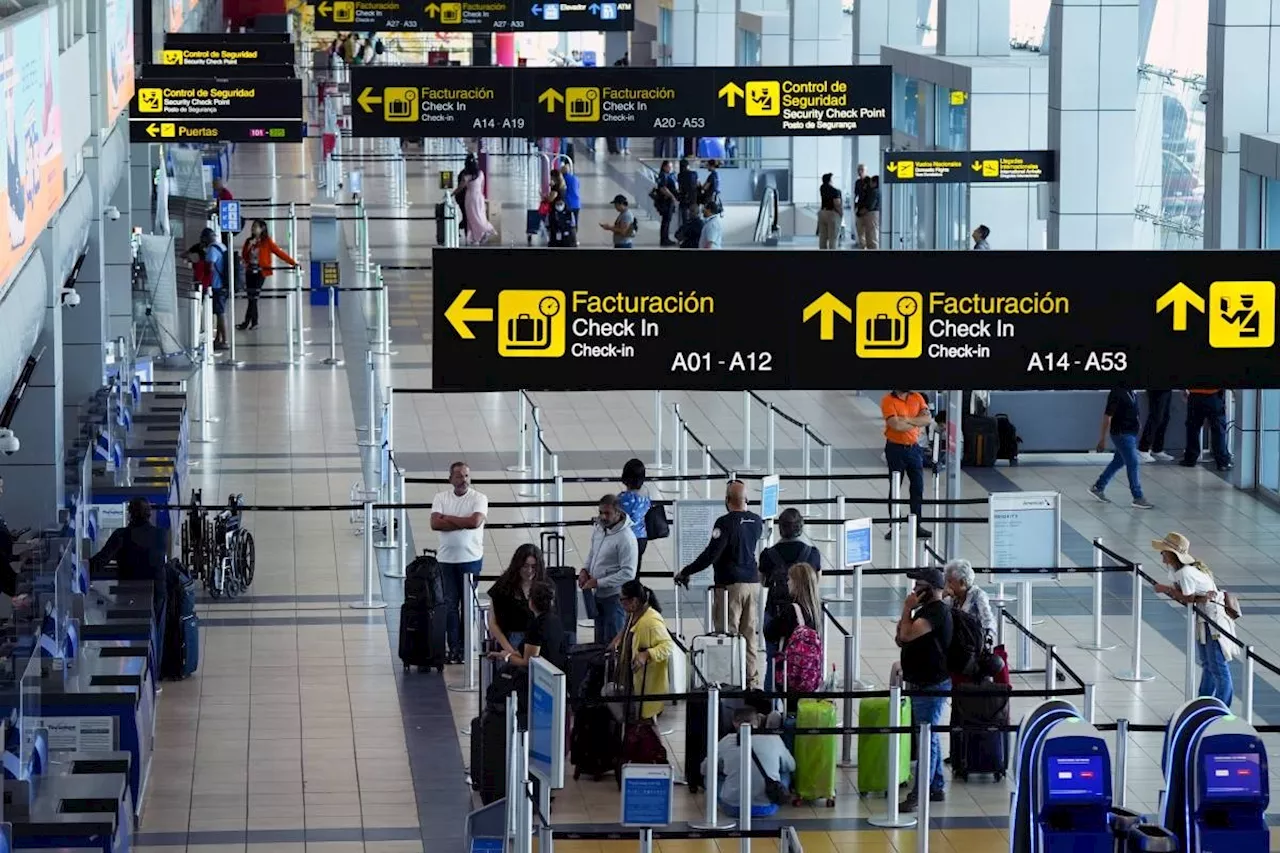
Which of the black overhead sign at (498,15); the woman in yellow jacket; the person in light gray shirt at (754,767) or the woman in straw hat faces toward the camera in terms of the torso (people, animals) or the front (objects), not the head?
the black overhead sign

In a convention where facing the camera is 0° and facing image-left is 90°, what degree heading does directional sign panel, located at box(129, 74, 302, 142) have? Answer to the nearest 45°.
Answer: approximately 0°

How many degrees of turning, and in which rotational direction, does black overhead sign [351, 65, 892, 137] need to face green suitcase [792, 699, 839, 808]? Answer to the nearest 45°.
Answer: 0° — it already faces it

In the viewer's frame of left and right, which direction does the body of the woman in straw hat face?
facing to the left of the viewer

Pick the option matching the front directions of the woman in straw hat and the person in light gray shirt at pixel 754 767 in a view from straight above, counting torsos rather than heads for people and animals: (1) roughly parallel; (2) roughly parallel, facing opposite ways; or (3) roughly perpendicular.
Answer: roughly perpendicular

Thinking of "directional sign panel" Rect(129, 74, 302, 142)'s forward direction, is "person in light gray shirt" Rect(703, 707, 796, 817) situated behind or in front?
in front

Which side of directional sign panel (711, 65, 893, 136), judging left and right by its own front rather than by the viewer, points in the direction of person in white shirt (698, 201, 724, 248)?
back

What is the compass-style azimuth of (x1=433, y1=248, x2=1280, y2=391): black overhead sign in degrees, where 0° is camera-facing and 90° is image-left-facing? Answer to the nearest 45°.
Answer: approximately 0°

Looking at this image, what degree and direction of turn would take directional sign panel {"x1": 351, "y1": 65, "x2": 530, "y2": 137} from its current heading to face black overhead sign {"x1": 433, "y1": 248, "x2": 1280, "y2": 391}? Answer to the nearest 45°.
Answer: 0° — it already faces it

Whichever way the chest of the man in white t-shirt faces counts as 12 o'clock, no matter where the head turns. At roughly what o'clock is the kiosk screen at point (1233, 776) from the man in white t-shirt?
The kiosk screen is roughly at 11 o'clock from the man in white t-shirt.

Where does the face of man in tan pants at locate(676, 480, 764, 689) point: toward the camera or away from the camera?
away from the camera

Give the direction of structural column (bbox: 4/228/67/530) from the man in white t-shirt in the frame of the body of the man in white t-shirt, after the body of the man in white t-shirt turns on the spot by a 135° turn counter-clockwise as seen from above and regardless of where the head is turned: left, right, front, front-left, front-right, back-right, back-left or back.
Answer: left

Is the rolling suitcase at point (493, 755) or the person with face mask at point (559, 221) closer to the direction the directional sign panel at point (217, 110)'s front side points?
the rolling suitcase

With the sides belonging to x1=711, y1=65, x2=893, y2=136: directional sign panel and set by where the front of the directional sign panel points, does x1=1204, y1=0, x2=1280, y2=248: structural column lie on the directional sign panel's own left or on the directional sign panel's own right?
on the directional sign panel's own left
